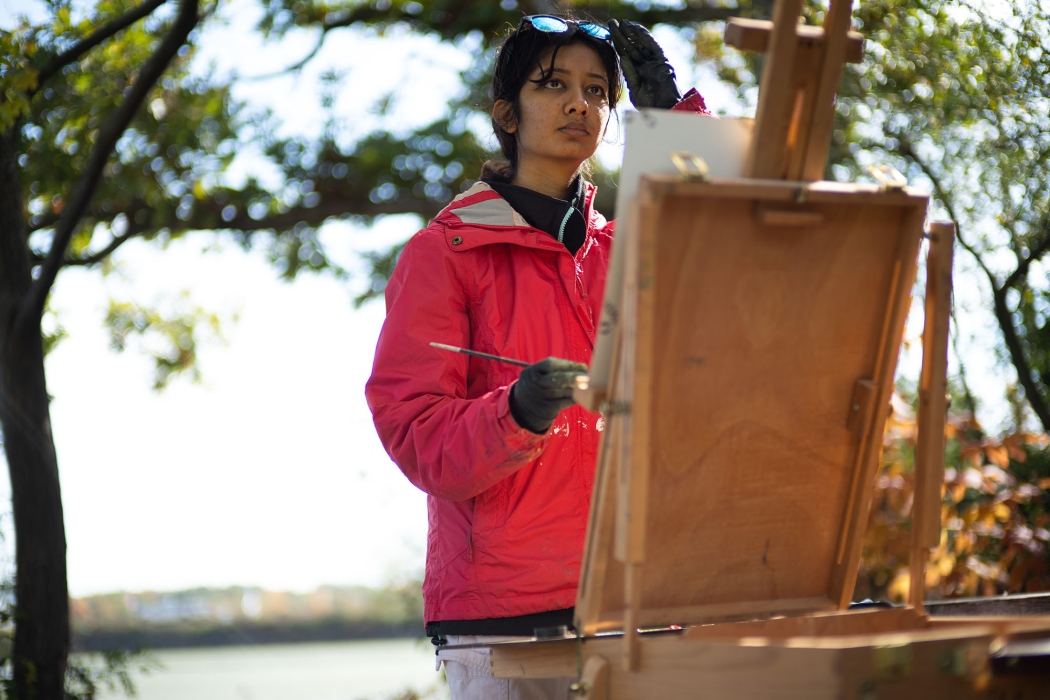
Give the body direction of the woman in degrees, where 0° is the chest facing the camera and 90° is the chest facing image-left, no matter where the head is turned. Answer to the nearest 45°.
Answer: approximately 315°
